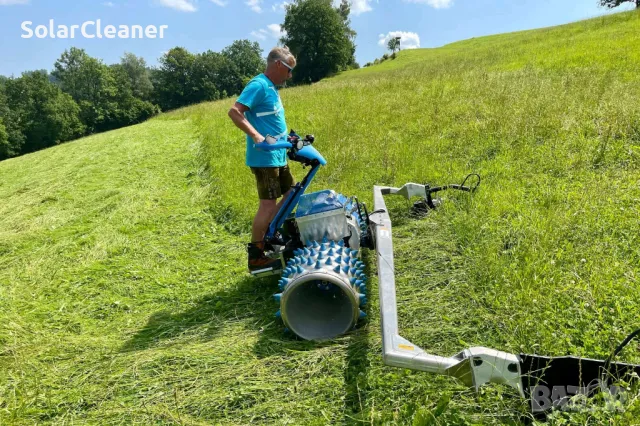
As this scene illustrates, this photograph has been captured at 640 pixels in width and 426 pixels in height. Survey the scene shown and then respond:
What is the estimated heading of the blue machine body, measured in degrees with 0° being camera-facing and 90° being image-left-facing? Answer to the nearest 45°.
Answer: approximately 270°

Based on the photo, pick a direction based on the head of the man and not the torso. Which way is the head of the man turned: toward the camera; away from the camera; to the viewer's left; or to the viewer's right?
to the viewer's right

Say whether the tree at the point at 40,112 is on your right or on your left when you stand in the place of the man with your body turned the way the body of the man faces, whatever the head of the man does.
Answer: on your left

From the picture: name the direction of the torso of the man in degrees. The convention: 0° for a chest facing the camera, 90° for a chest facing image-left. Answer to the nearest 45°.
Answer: approximately 270°
